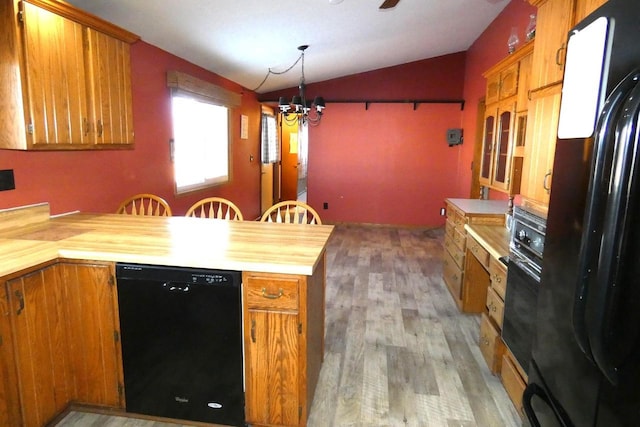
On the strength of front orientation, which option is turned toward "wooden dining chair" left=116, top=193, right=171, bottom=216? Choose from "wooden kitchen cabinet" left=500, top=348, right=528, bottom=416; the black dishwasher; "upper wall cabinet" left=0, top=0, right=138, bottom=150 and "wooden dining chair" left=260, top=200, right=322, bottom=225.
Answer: the wooden kitchen cabinet

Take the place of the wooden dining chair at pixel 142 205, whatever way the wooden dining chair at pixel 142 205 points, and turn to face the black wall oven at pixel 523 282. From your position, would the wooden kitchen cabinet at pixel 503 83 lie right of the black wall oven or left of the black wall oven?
left

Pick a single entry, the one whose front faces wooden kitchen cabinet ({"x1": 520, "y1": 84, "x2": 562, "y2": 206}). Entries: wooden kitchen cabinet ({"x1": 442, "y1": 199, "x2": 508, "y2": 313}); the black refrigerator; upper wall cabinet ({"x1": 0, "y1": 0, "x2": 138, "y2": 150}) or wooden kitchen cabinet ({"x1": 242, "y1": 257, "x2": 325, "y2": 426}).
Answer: the upper wall cabinet

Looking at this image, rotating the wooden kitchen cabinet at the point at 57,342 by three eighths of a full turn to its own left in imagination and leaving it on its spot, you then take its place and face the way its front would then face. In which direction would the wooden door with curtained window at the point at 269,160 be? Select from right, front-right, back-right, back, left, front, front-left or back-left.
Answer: front-right

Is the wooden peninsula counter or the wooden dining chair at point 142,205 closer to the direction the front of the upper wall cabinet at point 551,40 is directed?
the wooden peninsula counter

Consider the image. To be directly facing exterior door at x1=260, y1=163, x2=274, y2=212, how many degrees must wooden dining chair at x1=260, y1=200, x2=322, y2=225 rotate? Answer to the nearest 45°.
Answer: approximately 180°

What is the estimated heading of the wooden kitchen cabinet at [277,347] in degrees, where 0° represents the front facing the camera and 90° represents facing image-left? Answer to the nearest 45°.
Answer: approximately 0°

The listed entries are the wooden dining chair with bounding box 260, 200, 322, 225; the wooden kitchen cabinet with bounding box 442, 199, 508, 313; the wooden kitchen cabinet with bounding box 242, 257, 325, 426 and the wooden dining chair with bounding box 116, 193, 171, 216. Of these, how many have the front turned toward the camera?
3

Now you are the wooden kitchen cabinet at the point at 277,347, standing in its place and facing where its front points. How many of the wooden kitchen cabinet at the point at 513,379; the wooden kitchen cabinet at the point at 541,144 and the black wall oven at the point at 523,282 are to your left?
3

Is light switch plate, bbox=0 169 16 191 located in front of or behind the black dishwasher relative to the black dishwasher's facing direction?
behind
